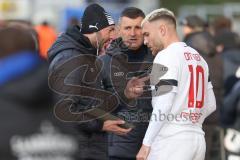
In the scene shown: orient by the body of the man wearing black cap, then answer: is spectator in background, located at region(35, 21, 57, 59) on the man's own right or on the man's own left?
on the man's own left

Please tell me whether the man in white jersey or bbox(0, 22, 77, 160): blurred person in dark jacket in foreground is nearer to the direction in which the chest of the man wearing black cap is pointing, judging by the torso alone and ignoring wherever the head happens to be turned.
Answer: the man in white jersey

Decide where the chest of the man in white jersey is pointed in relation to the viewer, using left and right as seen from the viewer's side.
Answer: facing away from the viewer and to the left of the viewer

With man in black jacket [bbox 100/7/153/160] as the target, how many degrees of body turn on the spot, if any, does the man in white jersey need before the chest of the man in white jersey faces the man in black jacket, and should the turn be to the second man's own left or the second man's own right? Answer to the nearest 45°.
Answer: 0° — they already face them

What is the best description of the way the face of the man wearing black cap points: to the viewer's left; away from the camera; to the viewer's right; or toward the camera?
to the viewer's right

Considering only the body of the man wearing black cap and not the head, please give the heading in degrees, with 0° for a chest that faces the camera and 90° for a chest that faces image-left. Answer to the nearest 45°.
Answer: approximately 270°

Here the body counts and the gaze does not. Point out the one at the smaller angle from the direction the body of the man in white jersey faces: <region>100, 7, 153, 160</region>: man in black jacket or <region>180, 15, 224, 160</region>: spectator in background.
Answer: the man in black jacket

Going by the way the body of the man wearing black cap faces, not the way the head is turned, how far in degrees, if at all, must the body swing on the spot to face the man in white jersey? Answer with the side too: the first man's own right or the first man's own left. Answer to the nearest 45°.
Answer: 0° — they already face them
